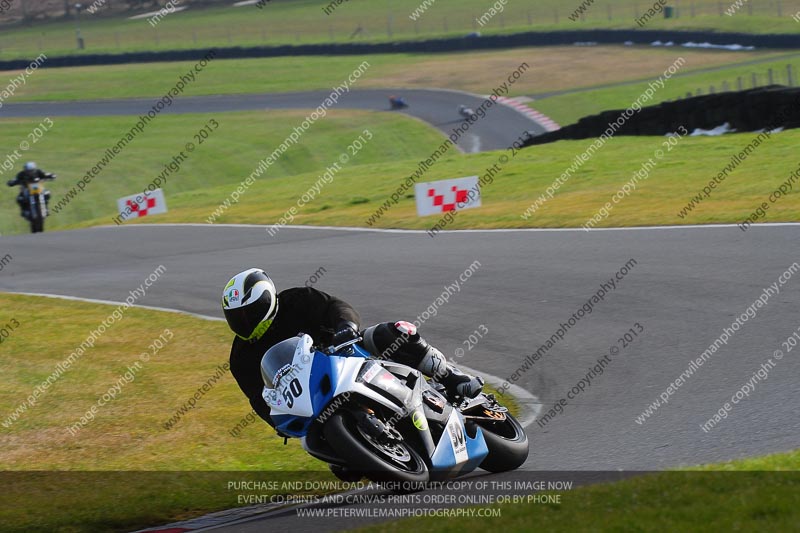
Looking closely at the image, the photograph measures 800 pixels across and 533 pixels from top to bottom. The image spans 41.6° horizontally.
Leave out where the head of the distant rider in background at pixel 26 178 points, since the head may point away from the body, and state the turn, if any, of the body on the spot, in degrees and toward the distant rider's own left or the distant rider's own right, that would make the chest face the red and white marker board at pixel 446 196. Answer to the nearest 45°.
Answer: approximately 45° to the distant rider's own left

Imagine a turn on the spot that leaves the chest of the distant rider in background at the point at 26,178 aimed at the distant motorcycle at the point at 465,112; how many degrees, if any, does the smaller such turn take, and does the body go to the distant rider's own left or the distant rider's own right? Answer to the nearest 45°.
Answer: approximately 135° to the distant rider's own left

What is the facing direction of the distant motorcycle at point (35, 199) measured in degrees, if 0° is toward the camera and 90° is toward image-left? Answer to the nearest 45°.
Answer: approximately 0°

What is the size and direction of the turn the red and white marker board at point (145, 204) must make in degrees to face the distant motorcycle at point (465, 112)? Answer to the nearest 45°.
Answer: approximately 135° to its left

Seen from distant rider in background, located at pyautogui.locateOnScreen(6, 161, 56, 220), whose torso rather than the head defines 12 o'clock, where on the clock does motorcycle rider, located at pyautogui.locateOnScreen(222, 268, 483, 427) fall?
The motorcycle rider is roughly at 12 o'clock from the distant rider in background.

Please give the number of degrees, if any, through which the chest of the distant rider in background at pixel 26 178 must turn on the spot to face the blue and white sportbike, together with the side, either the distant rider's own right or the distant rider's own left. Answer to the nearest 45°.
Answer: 0° — they already face it

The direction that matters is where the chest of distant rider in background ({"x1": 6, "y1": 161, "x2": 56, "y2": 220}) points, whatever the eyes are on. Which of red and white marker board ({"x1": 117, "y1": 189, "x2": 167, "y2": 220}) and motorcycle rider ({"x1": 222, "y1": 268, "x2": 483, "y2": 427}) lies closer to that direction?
the motorcycle rider
